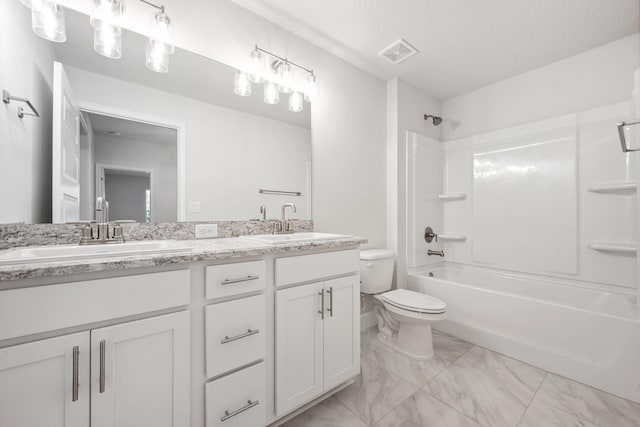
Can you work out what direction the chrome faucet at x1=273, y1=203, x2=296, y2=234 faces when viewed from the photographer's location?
facing the viewer and to the right of the viewer

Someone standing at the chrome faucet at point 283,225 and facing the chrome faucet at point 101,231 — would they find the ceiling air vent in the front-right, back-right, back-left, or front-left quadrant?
back-left

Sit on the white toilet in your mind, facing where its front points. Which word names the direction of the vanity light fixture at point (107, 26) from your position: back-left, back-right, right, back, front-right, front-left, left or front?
right

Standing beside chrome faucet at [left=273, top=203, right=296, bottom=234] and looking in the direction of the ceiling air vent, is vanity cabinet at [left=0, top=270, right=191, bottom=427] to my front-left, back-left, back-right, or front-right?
back-right

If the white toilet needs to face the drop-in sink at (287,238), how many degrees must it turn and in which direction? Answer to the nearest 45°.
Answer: approximately 90° to its right

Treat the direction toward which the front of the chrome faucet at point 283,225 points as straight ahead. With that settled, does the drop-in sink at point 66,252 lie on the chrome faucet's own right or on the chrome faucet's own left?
on the chrome faucet's own right

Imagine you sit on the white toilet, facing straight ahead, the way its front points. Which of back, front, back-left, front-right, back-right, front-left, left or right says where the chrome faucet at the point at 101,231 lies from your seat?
right

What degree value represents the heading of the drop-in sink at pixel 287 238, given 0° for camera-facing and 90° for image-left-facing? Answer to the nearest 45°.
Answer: approximately 315°

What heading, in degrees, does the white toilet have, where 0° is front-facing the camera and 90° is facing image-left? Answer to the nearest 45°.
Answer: approximately 315°

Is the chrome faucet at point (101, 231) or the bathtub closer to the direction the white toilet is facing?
the bathtub
